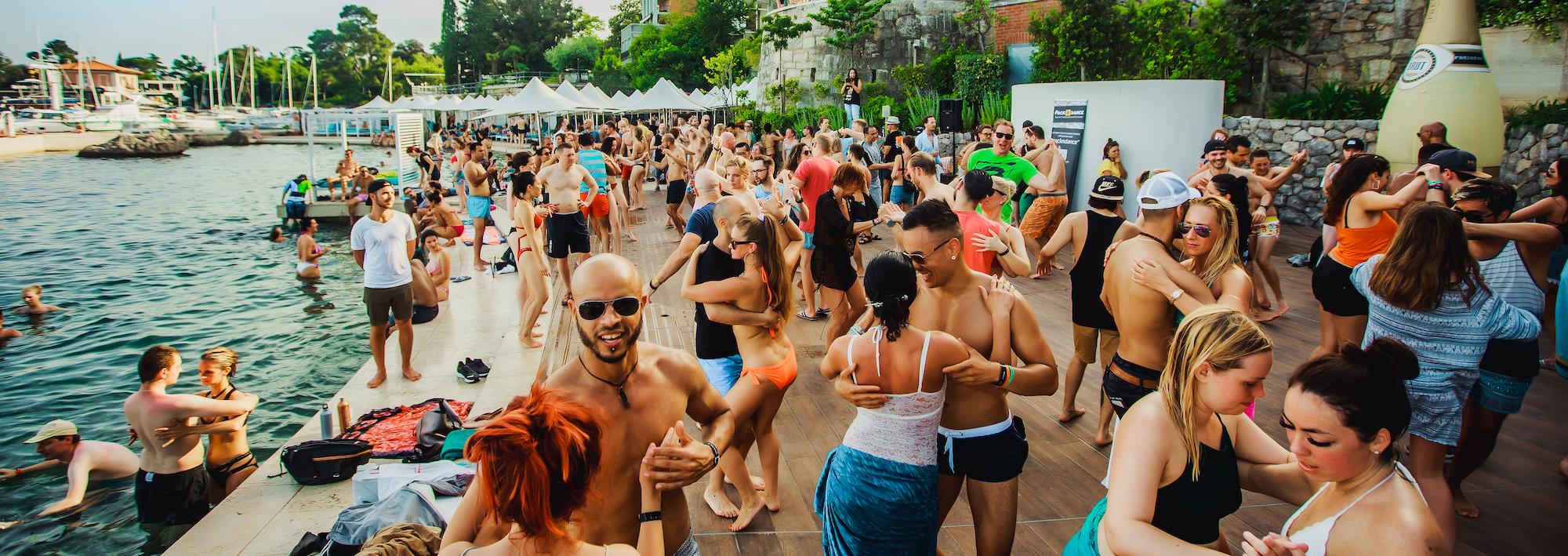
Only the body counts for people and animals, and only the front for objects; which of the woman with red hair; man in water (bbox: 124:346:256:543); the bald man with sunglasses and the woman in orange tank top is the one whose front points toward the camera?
the bald man with sunglasses

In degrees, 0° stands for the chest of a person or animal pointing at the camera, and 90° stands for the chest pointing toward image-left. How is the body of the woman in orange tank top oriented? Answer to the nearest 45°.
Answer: approximately 270°

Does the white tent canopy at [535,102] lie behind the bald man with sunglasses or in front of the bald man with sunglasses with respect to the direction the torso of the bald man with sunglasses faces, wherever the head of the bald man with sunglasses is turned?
behind

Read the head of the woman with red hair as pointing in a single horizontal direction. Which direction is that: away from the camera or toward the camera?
away from the camera

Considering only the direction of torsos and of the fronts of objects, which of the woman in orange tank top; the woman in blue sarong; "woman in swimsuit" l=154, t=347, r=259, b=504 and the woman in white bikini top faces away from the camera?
the woman in blue sarong

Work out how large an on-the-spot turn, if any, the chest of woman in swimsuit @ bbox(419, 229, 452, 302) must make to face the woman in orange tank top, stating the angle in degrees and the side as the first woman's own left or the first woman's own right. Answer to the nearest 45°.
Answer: approximately 90° to the first woman's own left

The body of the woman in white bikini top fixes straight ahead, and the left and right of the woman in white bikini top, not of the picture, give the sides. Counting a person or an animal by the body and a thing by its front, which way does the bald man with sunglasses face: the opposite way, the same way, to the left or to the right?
to the left

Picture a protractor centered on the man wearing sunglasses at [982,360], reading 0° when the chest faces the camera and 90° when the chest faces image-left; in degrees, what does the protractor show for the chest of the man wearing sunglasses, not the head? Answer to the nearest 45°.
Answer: approximately 45°

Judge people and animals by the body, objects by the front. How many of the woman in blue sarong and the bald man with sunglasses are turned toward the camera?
1

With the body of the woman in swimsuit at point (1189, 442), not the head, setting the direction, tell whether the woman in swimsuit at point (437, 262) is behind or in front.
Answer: behind

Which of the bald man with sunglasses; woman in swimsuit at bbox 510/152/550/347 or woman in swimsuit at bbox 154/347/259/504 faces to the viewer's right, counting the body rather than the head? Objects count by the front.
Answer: woman in swimsuit at bbox 510/152/550/347
